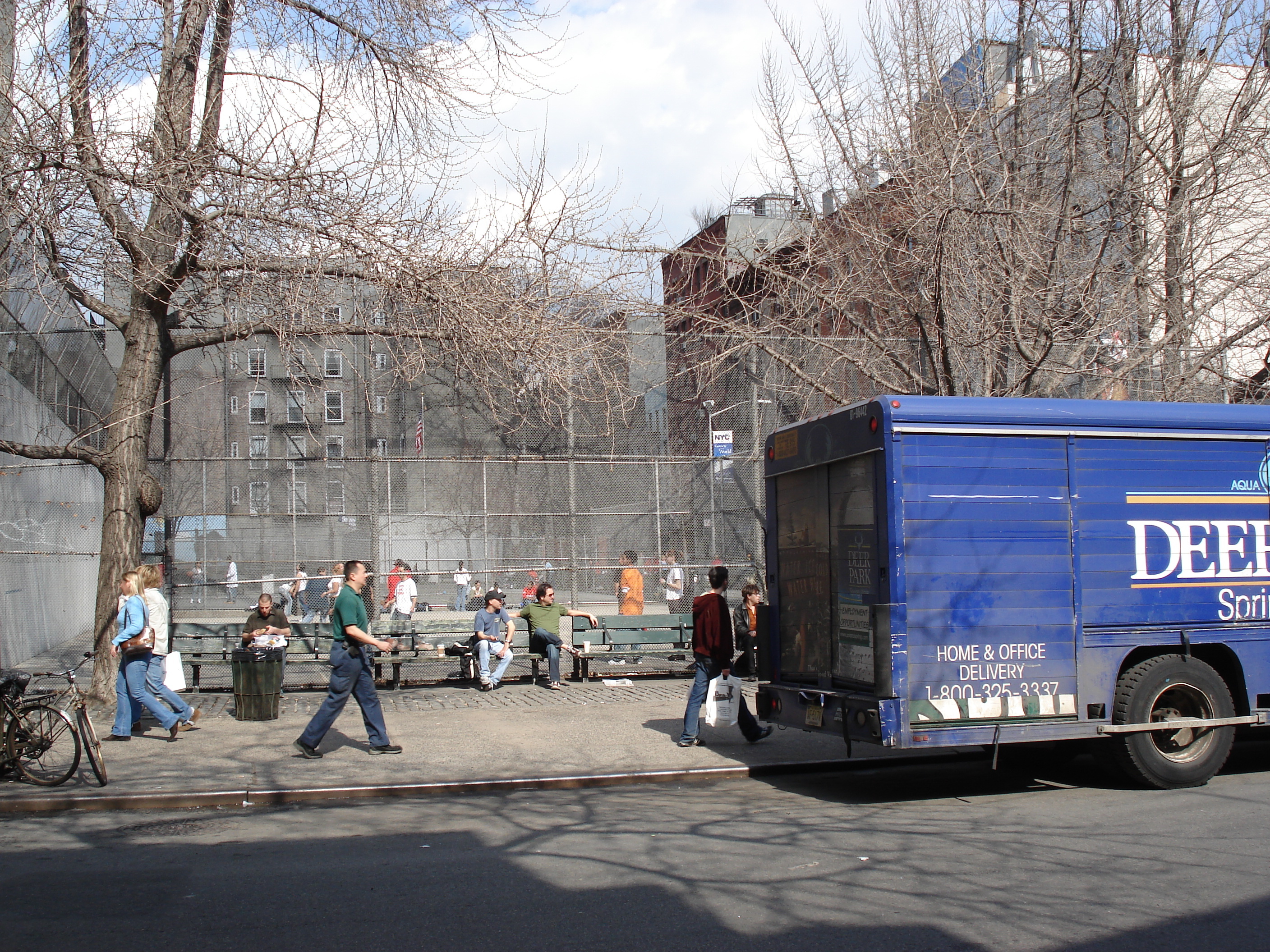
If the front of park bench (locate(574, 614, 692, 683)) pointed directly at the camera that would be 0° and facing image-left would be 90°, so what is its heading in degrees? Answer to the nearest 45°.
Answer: approximately 0°

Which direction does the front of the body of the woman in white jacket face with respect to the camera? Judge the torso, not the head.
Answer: to the viewer's left

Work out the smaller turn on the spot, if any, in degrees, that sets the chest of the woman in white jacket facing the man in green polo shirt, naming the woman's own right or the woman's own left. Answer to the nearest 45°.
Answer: approximately 135° to the woman's own left

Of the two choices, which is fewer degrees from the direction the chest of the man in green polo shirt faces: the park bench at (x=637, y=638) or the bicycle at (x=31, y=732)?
the park bench

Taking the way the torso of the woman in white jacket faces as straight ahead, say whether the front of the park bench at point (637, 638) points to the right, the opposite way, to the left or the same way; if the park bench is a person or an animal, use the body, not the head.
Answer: to the left

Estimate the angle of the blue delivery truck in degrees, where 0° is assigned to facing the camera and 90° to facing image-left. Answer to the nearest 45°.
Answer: approximately 225°

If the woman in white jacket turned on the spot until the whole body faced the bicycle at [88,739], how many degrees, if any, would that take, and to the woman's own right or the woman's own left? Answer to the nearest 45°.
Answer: approximately 90° to the woman's own left

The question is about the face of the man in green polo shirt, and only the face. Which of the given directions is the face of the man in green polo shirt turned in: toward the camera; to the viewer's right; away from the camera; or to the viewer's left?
to the viewer's right

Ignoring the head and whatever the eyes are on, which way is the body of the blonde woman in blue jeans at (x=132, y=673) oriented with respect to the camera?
to the viewer's left

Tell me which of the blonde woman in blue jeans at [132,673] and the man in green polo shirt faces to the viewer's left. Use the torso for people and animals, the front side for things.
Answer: the blonde woman in blue jeans

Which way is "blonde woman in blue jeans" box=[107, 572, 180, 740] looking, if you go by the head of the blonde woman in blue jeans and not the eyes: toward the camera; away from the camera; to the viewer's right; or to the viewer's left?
to the viewer's left

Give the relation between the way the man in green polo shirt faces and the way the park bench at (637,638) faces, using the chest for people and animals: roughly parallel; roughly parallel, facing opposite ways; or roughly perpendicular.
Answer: roughly perpendicular

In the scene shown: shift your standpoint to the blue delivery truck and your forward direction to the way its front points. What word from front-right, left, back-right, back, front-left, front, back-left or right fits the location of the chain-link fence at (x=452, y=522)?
left

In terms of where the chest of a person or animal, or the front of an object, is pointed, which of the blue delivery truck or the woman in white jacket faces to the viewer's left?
the woman in white jacket
